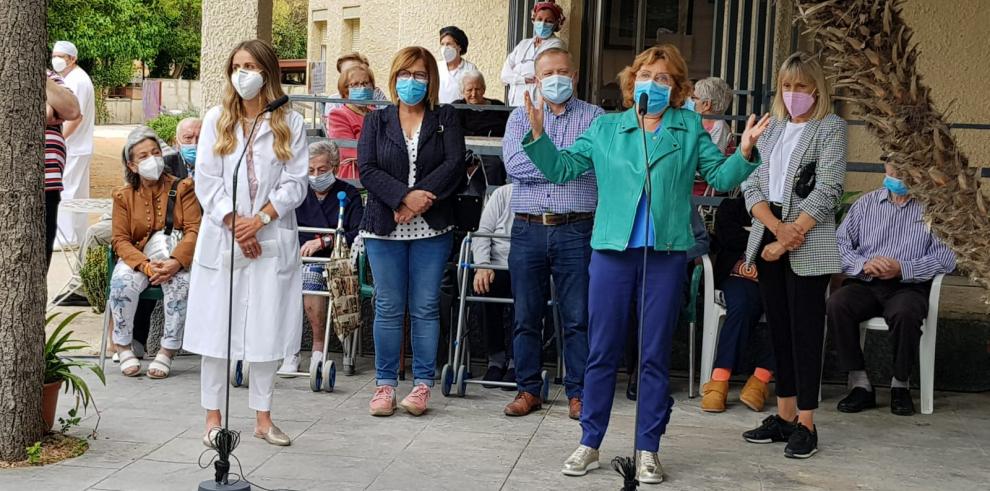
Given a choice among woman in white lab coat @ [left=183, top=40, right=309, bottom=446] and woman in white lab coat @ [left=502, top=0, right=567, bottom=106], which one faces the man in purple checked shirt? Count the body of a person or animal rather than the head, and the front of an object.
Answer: woman in white lab coat @ [left=502, top=0, right=567, bottom=106]

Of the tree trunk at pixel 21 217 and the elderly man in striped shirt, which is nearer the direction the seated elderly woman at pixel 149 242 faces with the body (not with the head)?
the tree trunk

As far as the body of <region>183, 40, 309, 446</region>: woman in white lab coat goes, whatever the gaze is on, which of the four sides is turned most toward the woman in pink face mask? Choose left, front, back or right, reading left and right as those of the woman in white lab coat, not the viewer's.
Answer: left

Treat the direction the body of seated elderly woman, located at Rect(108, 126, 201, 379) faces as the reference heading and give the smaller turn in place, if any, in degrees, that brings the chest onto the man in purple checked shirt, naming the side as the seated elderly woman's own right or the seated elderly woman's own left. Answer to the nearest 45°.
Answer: approximately 45° to the seated elderly woman's own left

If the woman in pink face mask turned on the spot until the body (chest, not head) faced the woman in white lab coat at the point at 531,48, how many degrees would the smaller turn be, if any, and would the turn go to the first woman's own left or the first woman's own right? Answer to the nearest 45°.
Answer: approximately 90° to the first woman's own right

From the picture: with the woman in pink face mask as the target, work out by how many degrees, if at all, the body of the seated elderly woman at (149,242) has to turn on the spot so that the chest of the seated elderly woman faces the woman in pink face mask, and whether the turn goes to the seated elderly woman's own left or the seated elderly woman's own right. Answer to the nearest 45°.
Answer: approximately 45° to the seated elderly woman's own left

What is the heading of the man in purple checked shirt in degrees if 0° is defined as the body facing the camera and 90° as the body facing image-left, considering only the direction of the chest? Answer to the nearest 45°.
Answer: approximately 0°

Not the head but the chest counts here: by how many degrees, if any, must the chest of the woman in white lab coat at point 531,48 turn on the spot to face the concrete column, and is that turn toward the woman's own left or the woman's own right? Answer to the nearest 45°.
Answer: approximately 90° to the woman's own right
